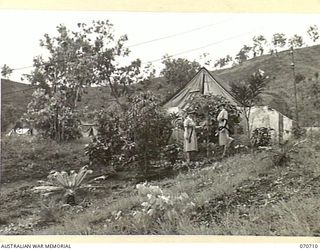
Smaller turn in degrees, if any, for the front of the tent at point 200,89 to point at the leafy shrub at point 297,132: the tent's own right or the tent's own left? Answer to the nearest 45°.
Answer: approximately 90° to the tent's own left

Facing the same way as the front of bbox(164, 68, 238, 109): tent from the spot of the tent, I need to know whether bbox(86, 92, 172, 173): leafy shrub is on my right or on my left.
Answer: on my right

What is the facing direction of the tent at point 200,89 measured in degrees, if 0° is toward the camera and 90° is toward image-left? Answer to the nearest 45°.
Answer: approximately 0°

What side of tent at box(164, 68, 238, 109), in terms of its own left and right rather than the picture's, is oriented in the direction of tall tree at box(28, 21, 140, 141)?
right

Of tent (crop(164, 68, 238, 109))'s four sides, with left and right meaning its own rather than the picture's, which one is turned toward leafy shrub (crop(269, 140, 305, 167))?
left

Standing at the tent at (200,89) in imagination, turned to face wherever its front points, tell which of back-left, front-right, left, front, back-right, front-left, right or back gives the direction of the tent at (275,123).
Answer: left
